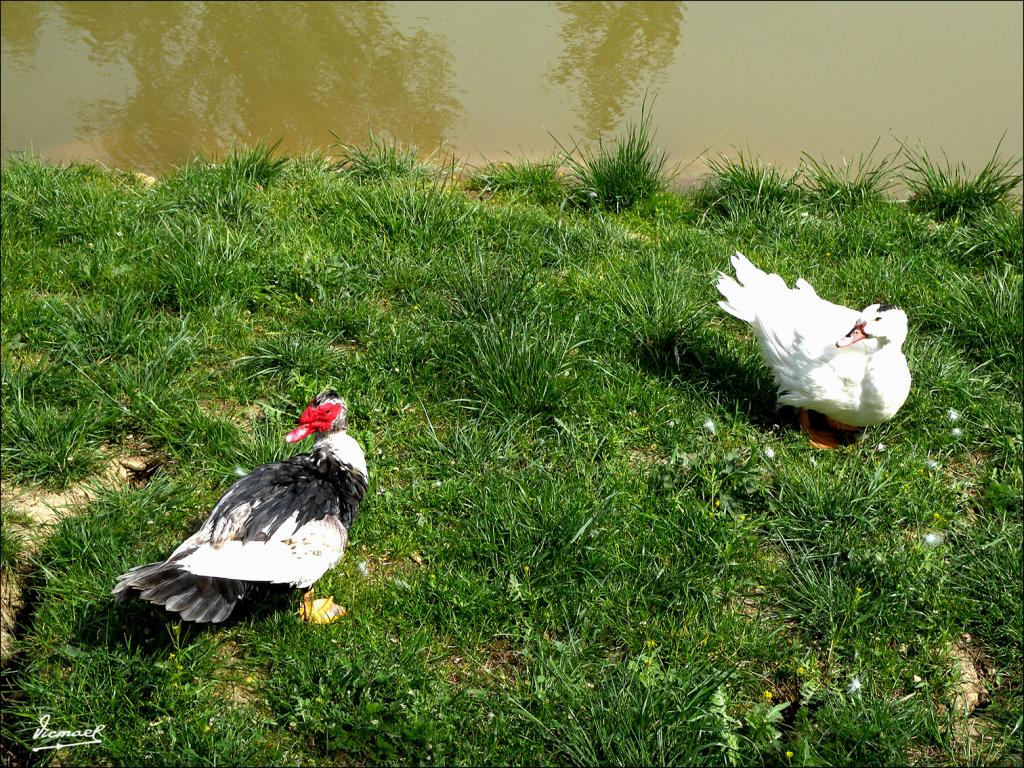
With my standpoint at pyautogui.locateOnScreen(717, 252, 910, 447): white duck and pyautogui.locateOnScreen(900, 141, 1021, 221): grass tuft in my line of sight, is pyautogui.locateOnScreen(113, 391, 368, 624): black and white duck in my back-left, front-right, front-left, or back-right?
back-left

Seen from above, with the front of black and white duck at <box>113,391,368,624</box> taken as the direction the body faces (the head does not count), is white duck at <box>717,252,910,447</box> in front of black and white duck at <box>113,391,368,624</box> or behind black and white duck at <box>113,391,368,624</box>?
in front

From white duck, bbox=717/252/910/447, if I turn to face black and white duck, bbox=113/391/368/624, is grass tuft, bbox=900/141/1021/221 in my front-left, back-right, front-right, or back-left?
back-right

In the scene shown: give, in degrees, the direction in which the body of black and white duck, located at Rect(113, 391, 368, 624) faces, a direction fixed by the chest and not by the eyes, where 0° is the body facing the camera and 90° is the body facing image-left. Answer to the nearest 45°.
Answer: approximately 270°

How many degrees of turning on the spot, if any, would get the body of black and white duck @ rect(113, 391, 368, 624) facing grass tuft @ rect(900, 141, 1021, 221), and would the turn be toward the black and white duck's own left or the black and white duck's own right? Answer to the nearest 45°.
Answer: approximately 45° to the black and white duck's own left
